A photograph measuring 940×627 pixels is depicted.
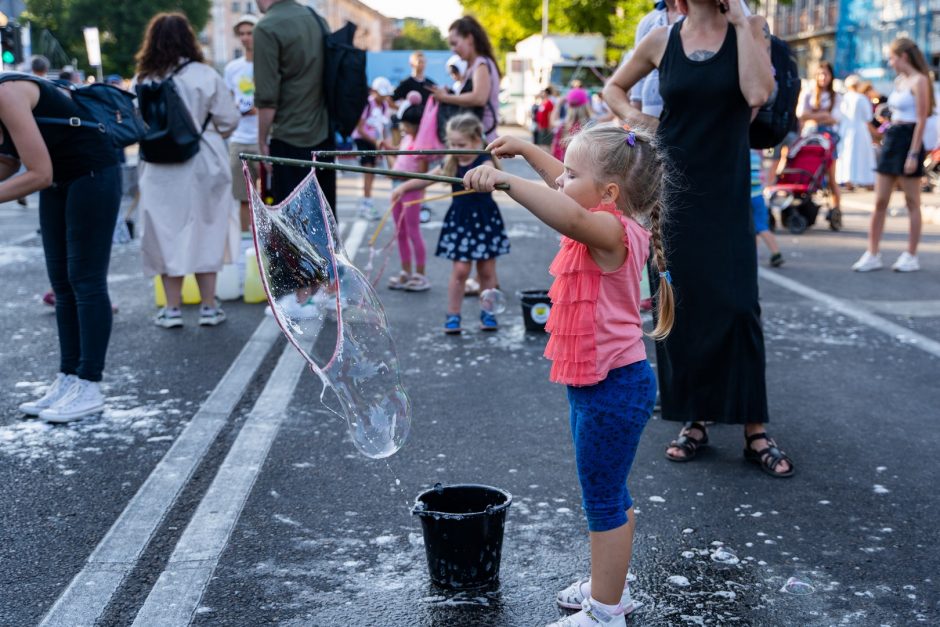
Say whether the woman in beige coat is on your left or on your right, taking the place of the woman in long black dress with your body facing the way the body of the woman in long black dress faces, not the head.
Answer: on your right

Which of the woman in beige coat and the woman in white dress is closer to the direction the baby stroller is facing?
the woman in beige coat

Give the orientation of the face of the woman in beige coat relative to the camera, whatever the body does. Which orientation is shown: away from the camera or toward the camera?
away from the camera

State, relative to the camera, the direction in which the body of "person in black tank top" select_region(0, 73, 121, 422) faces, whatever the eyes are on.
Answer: to the viewer's left

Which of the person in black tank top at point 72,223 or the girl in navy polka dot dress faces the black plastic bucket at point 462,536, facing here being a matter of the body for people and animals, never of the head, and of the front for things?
the girl in navy polka dot dress

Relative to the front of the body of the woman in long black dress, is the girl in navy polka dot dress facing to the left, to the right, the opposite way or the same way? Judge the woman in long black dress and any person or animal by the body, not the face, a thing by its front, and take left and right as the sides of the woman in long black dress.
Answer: the same way

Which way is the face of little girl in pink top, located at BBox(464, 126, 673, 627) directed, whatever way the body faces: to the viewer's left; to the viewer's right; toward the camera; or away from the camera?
to the viewer's left

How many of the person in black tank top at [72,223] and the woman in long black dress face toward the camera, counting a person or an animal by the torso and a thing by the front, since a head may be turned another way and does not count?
1

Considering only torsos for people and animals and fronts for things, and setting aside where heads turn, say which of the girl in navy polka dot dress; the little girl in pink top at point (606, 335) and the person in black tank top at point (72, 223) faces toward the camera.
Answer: the girl in navy polka dot dress

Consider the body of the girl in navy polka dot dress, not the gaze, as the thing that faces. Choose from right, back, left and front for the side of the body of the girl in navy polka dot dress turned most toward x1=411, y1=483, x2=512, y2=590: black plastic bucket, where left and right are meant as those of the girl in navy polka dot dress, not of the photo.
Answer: front

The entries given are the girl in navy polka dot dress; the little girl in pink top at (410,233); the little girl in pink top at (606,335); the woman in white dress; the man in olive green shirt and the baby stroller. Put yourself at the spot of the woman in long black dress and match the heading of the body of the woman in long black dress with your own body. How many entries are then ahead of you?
1

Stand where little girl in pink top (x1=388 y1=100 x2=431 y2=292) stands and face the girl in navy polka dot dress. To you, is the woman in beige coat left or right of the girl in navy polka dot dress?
right

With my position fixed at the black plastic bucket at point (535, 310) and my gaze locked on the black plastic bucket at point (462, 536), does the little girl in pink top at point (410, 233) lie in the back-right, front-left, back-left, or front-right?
back-right

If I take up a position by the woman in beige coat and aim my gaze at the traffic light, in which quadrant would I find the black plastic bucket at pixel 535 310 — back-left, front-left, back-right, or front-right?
back-right

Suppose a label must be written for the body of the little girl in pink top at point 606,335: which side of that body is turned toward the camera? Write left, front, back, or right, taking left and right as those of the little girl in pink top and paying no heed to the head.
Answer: left

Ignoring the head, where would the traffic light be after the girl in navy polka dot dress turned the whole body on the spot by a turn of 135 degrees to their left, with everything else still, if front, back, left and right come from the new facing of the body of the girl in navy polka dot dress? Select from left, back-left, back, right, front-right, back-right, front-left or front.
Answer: left

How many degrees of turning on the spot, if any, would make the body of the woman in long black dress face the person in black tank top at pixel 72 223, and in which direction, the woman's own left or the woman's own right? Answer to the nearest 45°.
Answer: approximately 90° to the woman's own right

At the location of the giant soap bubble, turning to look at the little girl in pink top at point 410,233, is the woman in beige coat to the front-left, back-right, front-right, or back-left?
front-left

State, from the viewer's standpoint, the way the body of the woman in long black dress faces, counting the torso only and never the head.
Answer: toward the camera
